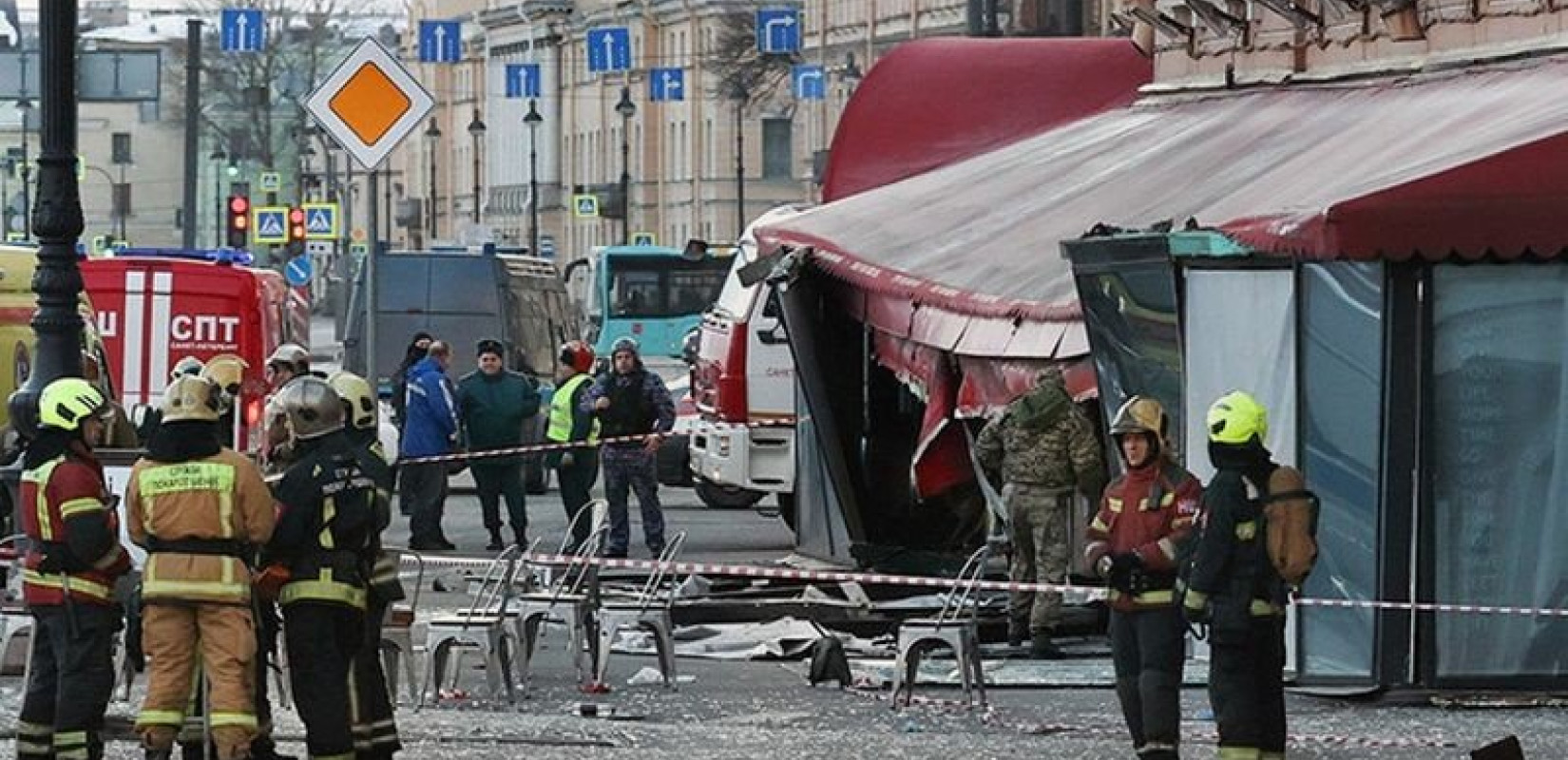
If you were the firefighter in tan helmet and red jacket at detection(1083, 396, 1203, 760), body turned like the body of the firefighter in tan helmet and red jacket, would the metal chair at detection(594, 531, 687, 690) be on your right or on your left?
on your right

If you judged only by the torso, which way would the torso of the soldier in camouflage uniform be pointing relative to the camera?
away from the camera

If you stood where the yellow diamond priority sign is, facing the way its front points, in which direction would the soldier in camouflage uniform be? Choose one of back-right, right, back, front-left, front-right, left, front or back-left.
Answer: left

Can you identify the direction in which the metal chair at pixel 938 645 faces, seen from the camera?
facing to the left of the viewer

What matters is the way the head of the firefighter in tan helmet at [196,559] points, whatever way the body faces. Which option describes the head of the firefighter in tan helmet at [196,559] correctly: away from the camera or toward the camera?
away from the camera

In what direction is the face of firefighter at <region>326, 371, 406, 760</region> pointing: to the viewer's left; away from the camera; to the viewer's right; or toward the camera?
to the viewer's left
